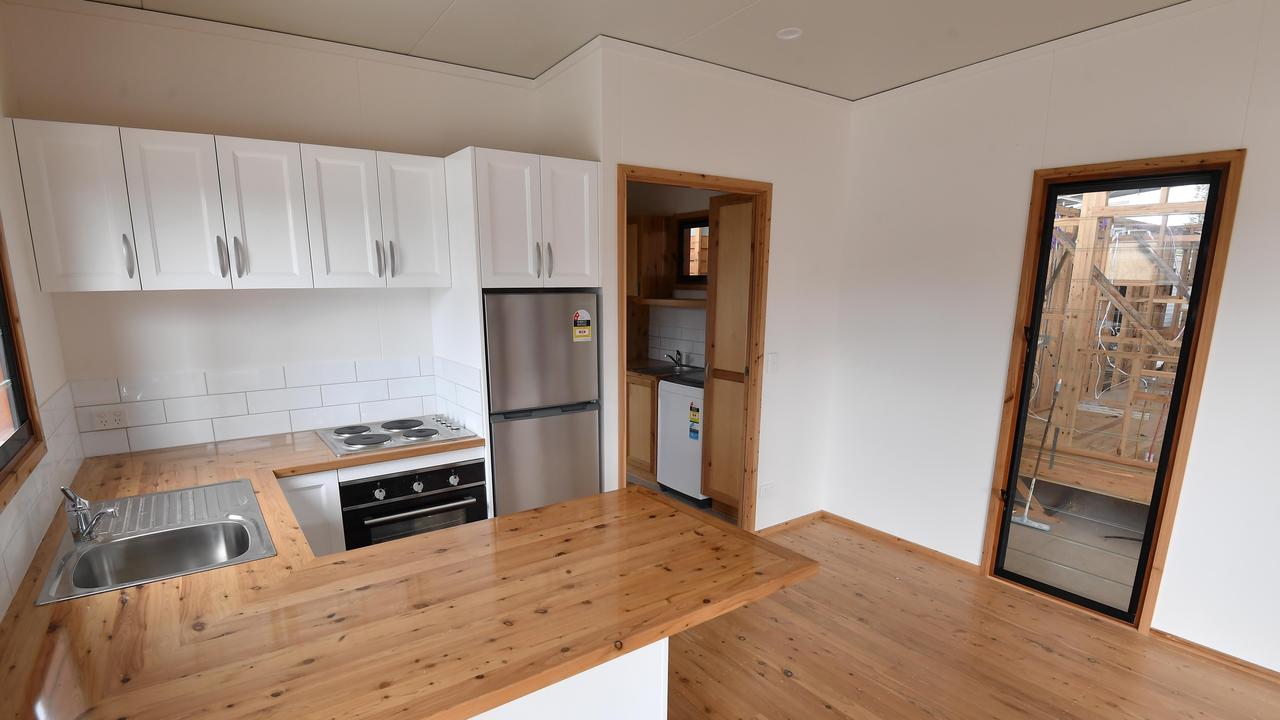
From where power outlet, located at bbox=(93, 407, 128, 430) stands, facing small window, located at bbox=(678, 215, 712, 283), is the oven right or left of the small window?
right

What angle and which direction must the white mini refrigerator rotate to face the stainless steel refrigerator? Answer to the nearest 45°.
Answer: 0° — it already faces it

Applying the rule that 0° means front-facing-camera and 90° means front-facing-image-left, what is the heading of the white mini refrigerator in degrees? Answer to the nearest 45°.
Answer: approximately 45°

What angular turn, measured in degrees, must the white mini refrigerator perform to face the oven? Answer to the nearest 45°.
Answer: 0° — it already faces it

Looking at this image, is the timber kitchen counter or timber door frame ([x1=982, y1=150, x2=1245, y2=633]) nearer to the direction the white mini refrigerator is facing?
the timber kitchen counter

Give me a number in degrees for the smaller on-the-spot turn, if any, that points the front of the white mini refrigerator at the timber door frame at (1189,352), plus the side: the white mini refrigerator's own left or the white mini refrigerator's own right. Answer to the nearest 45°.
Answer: approximately 90° to the white mini refrigerator's own left

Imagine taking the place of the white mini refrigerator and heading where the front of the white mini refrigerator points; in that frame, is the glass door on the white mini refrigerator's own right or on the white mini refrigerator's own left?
on the white mini refrigerator's own left
